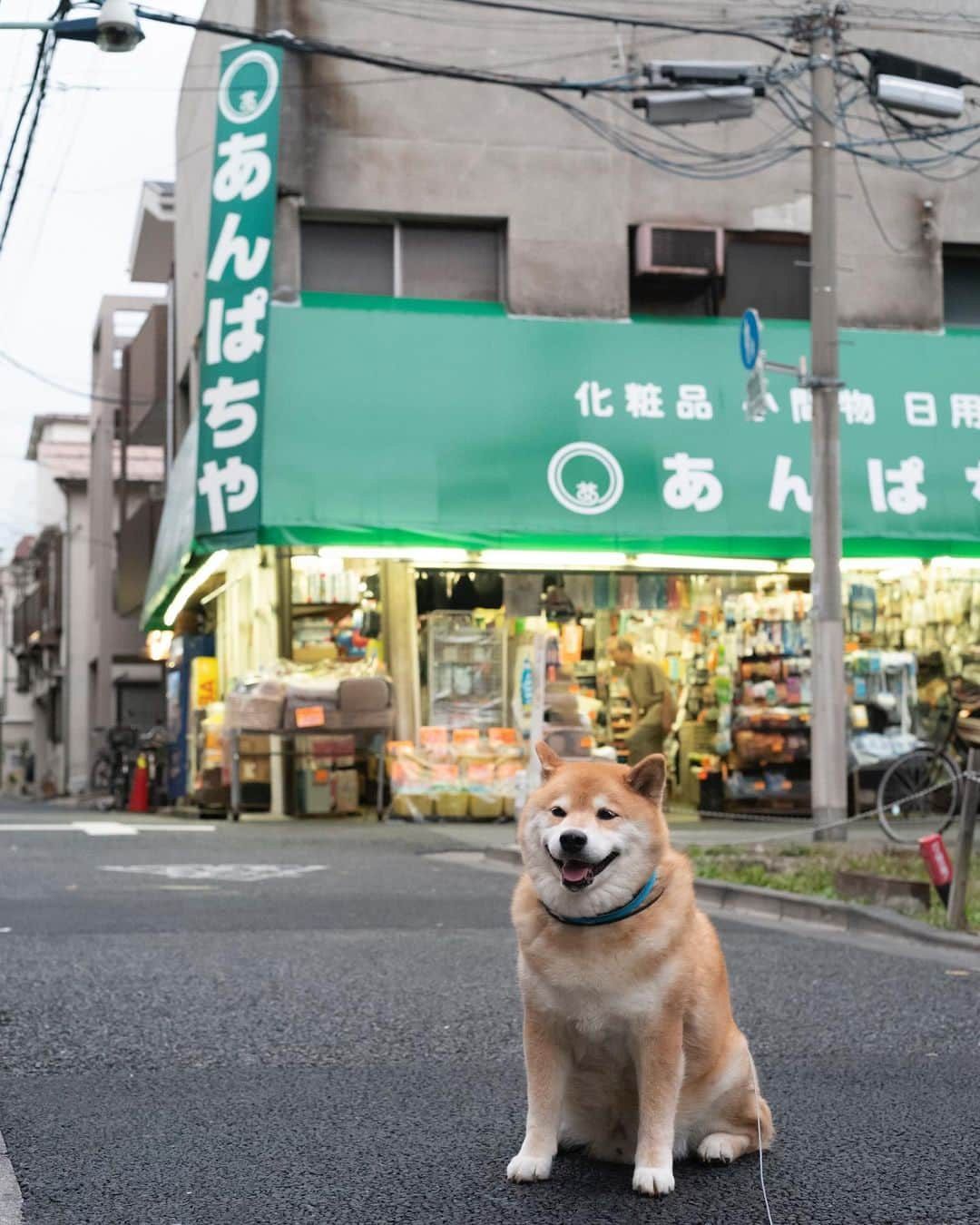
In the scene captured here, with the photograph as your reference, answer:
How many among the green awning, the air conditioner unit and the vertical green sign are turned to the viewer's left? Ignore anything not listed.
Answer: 0

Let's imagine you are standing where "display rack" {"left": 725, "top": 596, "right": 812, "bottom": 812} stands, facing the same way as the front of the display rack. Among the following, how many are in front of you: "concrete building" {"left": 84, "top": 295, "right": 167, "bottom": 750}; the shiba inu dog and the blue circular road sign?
2

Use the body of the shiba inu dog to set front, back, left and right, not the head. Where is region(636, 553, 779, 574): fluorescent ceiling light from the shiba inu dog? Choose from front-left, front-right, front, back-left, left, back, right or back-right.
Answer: back-right

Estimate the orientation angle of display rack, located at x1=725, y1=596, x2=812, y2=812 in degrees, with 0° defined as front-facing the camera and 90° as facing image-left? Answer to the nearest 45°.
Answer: approximately 0°

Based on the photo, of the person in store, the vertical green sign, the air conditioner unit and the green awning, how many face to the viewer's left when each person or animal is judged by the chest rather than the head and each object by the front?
1

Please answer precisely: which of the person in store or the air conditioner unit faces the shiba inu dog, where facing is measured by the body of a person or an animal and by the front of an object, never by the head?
the air conditioner unit

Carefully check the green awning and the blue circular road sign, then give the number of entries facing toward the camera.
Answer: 1

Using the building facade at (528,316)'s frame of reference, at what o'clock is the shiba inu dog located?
The shiba inu dog is roughly at 12 o'clock from the building facade.

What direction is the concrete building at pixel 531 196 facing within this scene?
toward the camera

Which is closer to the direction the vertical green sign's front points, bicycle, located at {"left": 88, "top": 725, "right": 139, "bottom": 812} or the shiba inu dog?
the shiba inu dog

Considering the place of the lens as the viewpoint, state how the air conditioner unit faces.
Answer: facing the viewer

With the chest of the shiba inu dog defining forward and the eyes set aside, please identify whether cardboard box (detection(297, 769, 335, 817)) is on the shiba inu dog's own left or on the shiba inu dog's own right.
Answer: on the shiba inu dog's own right
